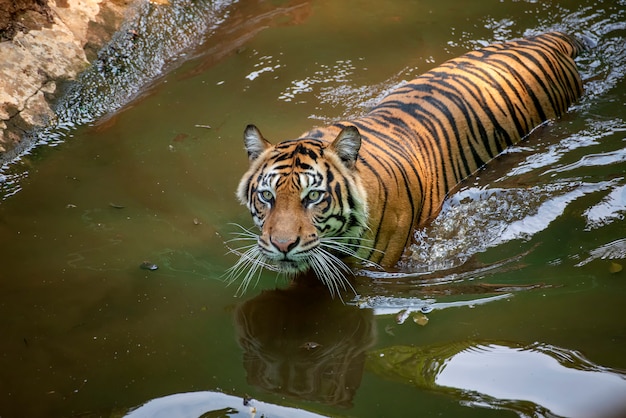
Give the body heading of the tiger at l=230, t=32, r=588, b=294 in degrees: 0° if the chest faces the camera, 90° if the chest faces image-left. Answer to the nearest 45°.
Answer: approximately 45°
